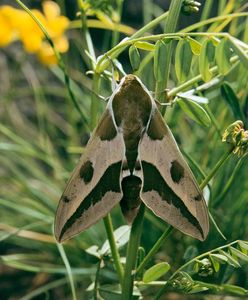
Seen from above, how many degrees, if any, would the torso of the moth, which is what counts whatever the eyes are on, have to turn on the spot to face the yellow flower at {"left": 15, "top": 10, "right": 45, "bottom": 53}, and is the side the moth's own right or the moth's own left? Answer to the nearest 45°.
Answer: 0° — it already faces it

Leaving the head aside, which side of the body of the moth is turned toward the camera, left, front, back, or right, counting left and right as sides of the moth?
back

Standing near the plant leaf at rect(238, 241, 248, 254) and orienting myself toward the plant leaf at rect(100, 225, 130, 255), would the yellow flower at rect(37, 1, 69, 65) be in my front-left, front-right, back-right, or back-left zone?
front-right

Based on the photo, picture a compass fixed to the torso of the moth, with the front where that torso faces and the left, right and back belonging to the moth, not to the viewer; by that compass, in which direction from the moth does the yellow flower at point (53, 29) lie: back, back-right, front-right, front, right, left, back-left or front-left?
front
